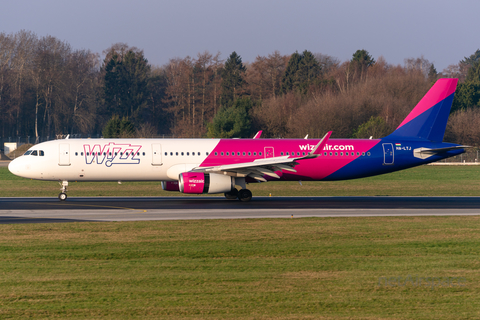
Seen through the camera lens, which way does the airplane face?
facing to the left of the viewer
